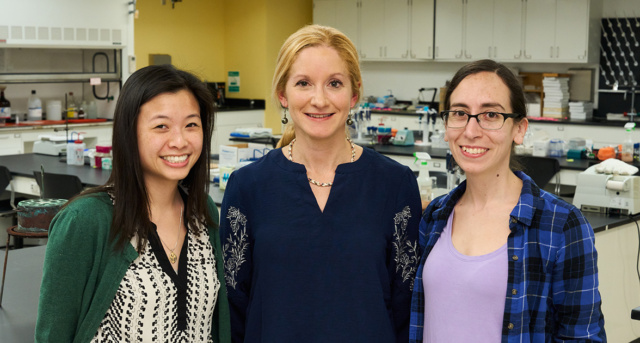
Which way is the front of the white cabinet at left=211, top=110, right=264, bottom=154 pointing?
toward the camera

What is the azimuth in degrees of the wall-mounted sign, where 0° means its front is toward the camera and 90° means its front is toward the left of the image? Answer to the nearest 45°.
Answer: approximately 0°

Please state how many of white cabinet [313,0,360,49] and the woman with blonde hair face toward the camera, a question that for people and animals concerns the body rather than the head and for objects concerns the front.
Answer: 2

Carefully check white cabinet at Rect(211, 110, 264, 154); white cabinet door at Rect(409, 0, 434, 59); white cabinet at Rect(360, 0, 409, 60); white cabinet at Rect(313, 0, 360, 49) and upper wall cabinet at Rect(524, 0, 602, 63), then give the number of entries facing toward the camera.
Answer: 5

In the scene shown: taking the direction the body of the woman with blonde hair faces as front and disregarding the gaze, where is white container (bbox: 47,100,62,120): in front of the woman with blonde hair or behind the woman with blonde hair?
behind

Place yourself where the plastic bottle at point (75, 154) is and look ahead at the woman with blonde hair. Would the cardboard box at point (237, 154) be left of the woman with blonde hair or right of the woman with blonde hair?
left

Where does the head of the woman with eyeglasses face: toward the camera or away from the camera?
toward the camera

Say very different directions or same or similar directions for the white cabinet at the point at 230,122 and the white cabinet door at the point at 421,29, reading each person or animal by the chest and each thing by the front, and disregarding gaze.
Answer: same or similar directions

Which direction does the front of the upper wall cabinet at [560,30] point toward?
toward the camera

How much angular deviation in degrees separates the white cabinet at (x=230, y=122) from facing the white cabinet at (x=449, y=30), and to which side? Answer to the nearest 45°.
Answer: approximately 90° to its left

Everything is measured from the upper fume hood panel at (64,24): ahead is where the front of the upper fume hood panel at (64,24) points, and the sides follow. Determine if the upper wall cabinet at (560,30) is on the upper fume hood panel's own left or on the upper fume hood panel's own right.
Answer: on the upper fume hood panel's own left

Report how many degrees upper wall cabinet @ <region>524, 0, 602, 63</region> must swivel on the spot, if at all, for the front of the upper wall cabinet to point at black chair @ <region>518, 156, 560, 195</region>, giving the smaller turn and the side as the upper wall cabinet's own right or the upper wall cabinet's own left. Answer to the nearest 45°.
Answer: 0° — it already faces it

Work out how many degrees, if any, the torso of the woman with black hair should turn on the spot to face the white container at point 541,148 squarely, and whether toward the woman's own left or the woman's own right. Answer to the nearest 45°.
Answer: approximately 90° to the woman's own left

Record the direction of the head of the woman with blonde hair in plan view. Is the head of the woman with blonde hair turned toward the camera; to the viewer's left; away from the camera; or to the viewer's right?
toward the camera

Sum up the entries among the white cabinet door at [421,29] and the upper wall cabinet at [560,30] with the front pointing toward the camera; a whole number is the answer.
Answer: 2

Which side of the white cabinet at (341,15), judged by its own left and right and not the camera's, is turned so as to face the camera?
front

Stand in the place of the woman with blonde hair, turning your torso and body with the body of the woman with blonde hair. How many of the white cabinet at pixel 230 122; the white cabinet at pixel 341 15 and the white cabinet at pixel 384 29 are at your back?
3
